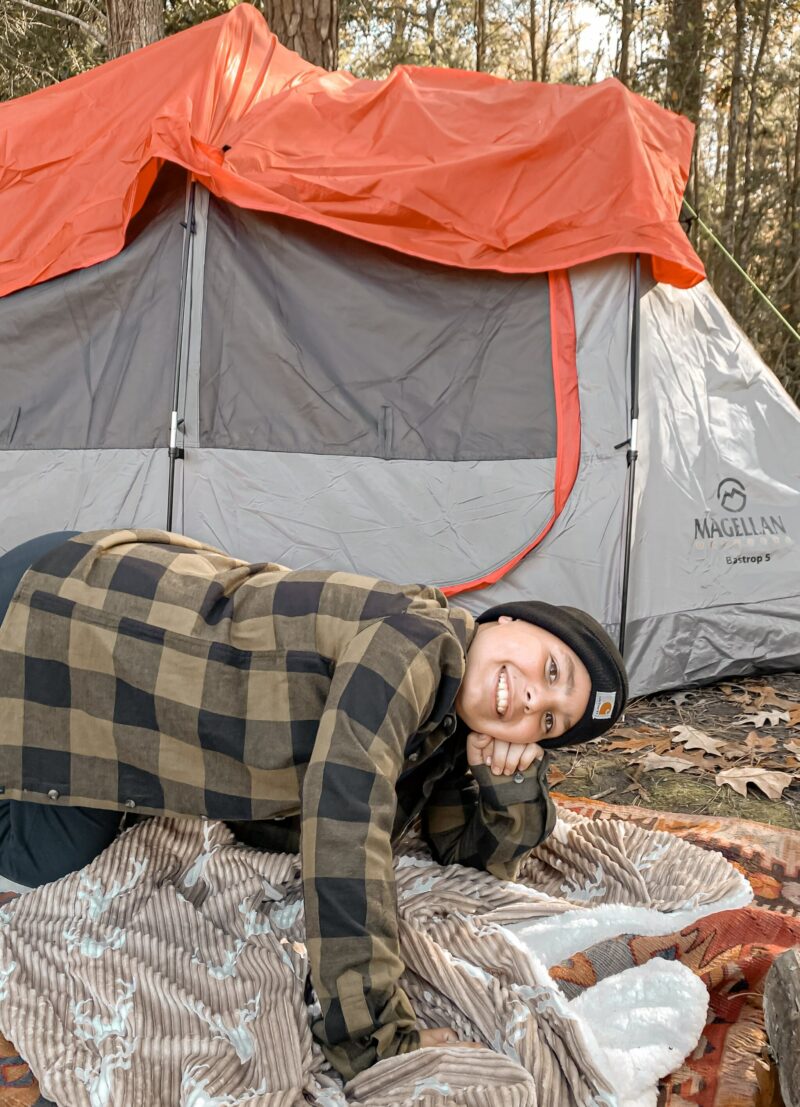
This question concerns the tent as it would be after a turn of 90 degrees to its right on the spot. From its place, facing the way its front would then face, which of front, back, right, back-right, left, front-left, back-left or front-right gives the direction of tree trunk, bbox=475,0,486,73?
right

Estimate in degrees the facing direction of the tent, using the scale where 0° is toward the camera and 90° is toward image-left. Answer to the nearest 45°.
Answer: approximately 0°

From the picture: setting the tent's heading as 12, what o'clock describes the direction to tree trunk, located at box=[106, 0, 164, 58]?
The tree trunk is roughly at 5 o'clock from the tent.

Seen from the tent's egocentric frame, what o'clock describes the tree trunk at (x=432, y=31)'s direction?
The tree trunk is roughly at 6 o'clock from the tent.

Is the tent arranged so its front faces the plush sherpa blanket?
yes

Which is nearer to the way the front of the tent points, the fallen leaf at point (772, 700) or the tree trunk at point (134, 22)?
the fallen leaf

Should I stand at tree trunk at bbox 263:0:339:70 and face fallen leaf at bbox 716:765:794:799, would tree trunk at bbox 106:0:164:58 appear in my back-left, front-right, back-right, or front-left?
back-right

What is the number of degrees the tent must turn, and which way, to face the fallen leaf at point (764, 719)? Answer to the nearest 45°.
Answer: approximately 90° to its left

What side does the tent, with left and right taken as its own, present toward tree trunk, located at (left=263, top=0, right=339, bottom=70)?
back

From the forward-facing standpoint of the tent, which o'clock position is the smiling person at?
The smiling person is roughly at 12 o'clock from the tent.

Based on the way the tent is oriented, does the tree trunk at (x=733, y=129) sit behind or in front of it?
behind

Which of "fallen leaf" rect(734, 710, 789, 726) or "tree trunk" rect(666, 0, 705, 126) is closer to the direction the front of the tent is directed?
the fallen leaf

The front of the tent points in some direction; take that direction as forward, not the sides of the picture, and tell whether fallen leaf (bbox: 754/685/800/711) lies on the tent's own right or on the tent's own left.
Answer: on the tent's own left
